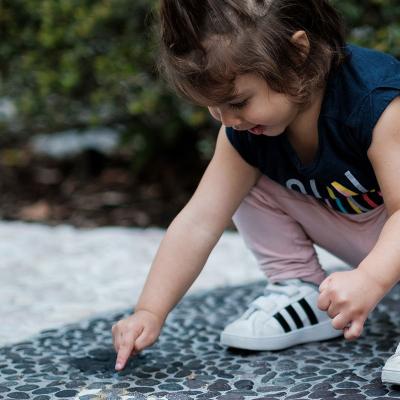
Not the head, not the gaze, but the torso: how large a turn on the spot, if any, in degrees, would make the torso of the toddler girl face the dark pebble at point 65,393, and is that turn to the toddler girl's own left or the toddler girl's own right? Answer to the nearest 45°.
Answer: approximately 45° to the toddler girl's own right

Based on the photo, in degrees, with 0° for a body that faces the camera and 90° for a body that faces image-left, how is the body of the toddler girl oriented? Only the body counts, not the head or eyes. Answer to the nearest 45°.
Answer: approximately 45°

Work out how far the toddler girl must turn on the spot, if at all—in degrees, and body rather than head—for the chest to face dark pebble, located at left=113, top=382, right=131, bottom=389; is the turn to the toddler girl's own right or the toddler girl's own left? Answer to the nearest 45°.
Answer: approximately 45° to the toddler girl's own right
